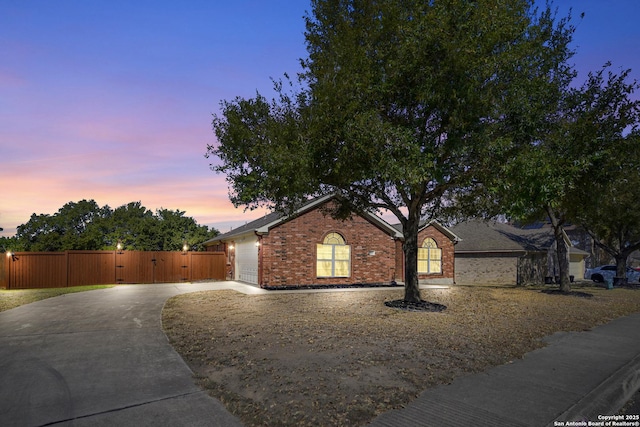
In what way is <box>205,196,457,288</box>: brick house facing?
toward the camera

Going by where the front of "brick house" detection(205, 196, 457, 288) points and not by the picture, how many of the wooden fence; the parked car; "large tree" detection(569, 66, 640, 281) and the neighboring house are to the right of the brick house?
1

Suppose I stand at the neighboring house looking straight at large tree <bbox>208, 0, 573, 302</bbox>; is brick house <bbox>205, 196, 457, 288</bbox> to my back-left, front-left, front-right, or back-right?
front-right

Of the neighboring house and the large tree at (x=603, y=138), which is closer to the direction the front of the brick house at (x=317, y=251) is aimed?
the large tree

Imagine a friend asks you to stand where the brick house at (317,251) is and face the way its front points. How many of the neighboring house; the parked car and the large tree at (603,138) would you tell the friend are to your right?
0

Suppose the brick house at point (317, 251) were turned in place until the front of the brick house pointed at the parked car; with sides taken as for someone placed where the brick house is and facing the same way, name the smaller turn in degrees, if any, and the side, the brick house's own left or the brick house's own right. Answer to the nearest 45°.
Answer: approximately 135° to the brick house's own left

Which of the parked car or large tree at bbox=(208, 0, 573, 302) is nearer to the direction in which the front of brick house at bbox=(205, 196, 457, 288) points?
the large tree

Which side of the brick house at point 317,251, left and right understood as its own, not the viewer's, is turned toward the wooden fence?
right

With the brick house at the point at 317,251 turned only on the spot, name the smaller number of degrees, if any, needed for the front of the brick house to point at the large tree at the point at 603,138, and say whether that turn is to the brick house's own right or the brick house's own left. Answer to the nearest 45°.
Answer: approximately 45° to the brick house's own left

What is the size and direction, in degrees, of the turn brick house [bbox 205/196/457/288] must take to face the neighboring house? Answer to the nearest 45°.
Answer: approximately 135° to its left

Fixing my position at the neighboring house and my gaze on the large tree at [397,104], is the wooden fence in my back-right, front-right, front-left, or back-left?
front-right

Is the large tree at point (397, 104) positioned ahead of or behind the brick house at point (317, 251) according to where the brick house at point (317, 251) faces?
ahead
